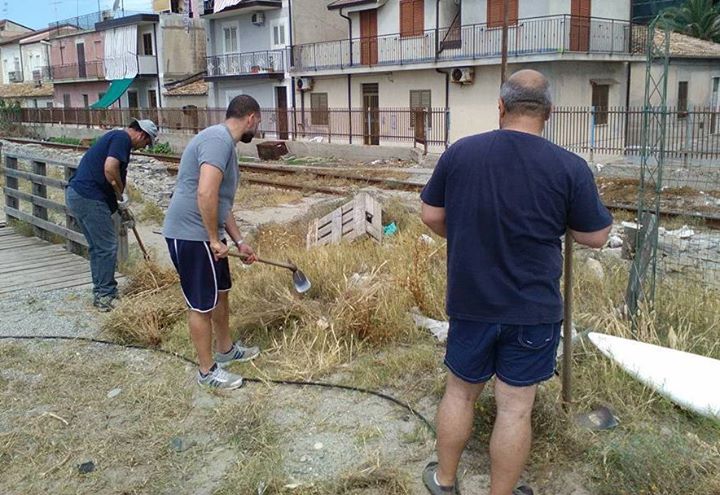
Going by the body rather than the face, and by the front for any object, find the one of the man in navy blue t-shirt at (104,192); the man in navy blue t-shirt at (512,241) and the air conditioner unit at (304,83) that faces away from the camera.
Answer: the man in navy blue t-shirt at (512,241)

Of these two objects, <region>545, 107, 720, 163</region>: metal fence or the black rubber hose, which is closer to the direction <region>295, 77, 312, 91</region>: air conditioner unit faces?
the black rubber hose

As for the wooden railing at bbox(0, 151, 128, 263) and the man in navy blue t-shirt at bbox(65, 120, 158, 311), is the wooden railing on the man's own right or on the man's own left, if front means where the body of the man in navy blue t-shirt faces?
on the man's own left

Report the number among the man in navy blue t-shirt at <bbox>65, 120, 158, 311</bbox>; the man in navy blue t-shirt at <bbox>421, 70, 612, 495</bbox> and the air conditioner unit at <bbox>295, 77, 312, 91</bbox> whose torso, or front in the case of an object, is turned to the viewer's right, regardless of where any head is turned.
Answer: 1

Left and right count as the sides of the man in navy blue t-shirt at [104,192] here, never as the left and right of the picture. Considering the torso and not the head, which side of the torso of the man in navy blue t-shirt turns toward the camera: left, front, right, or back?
right

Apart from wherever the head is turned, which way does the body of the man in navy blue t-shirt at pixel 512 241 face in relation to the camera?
away from the camera

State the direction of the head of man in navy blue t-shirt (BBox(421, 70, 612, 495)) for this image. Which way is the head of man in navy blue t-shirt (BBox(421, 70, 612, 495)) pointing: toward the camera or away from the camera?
away from the camera

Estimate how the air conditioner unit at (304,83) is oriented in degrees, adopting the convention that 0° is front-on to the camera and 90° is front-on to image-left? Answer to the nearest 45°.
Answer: approximately 45°

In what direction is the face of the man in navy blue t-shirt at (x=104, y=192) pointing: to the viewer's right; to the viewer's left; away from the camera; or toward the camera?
to the viewer's right

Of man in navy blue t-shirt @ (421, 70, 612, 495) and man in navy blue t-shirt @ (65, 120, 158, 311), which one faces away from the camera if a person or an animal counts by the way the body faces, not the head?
man in navy blue t-shirt @ (421, 70, 612, 495)

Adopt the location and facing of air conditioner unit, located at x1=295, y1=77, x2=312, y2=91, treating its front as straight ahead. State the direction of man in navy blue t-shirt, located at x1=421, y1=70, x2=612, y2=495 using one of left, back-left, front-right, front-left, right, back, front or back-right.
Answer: front-left

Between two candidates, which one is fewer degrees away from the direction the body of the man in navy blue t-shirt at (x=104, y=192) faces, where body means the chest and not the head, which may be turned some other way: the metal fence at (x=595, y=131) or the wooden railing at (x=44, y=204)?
the metal fence
